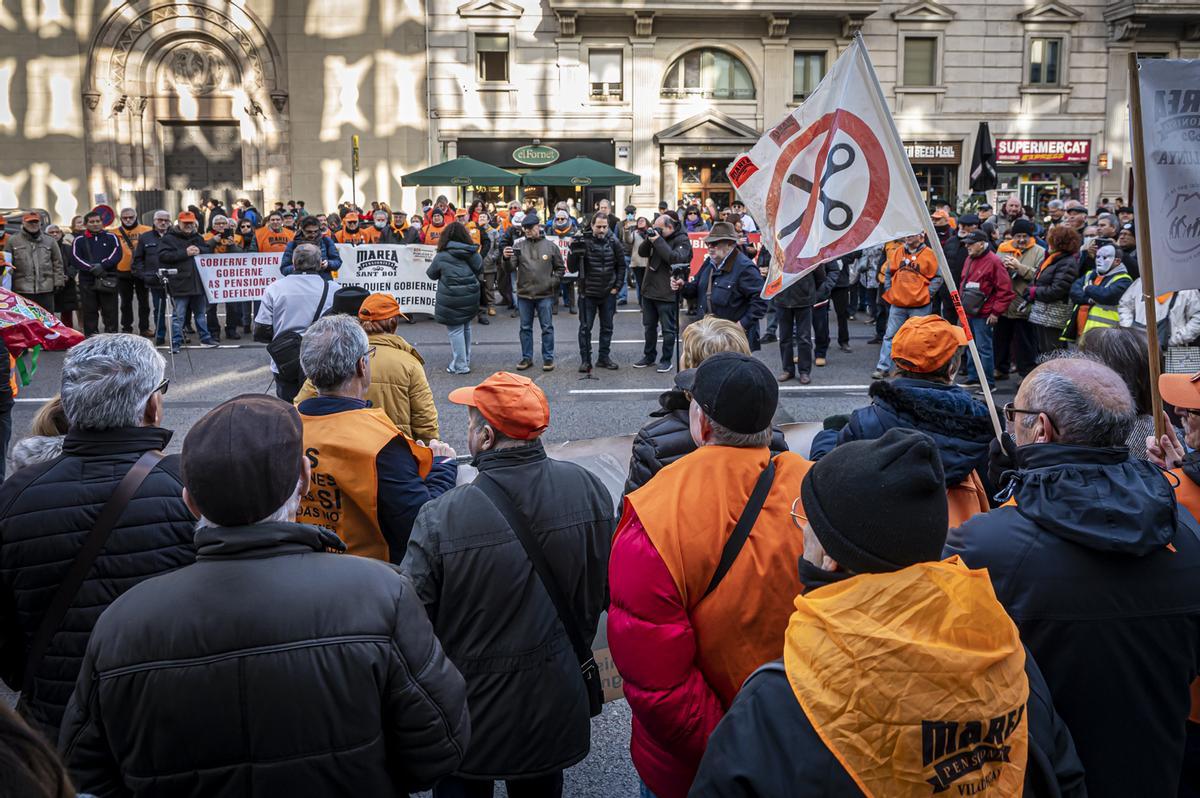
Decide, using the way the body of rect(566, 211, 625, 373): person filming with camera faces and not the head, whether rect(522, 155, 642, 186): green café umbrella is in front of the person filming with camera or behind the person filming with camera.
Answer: behind

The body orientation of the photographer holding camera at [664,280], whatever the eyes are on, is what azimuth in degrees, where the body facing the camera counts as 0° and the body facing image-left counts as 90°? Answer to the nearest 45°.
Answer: approximately 45°

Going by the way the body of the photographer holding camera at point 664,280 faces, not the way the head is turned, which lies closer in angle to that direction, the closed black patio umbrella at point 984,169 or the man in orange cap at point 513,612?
the man in orange cap

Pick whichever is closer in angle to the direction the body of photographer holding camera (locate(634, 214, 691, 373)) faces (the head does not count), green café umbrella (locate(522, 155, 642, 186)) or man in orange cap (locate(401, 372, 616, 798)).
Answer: the man in orange cap

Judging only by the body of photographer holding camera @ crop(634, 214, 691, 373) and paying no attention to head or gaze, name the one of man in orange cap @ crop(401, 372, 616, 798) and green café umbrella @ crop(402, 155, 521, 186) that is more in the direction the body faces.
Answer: the man in orange cap

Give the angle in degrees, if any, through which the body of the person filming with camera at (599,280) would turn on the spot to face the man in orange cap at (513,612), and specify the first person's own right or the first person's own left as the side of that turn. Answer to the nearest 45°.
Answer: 0° — they already face them

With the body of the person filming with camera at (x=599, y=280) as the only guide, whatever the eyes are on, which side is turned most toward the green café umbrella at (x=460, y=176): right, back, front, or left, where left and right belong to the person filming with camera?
back

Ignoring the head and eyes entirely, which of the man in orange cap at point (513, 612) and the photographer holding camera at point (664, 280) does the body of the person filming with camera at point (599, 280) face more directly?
the man in orange cap

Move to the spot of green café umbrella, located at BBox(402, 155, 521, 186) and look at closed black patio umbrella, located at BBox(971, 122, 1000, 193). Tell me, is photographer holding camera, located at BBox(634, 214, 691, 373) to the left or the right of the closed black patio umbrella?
right

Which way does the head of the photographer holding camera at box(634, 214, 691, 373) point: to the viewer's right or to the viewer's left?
to the viewer's left
